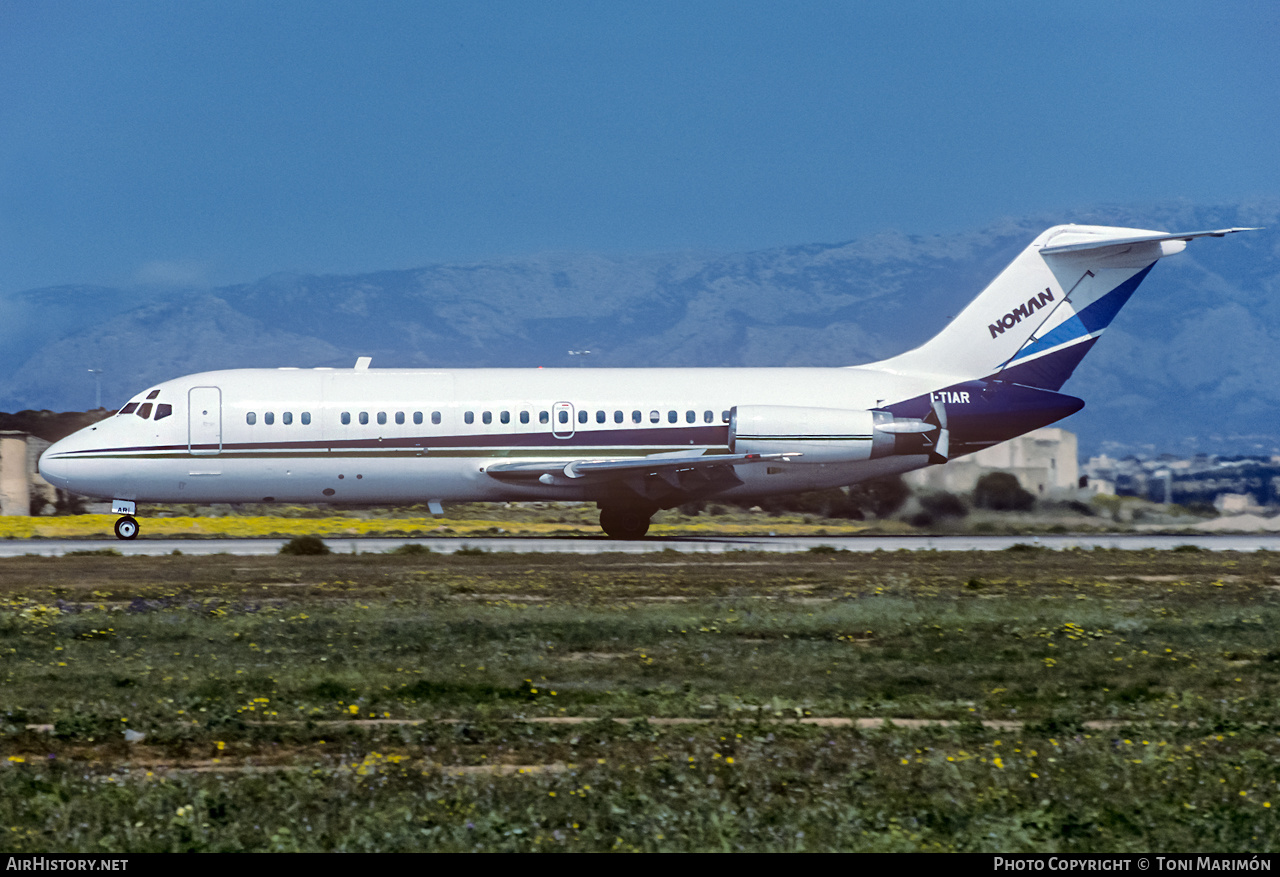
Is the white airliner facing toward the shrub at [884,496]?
no

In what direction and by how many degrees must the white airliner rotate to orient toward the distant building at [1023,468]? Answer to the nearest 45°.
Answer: approximately 135° to its right

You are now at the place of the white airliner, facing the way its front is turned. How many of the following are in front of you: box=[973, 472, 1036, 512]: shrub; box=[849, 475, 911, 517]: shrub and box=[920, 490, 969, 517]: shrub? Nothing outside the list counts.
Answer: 0

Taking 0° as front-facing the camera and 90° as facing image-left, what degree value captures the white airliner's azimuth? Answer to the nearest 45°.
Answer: approximately 90°

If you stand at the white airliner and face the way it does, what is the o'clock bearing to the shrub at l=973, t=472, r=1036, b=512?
The shrub is roughly at 3 o'clock from the white airliner.

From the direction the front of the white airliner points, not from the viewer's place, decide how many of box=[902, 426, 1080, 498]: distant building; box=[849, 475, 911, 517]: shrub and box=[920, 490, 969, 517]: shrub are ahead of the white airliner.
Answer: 0

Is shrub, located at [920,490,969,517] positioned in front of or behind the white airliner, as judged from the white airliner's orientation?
behind

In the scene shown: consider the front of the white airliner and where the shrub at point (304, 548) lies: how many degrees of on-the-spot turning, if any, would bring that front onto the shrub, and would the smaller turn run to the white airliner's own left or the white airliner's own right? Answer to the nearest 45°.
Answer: approximately 45° to the white airliner's own left
